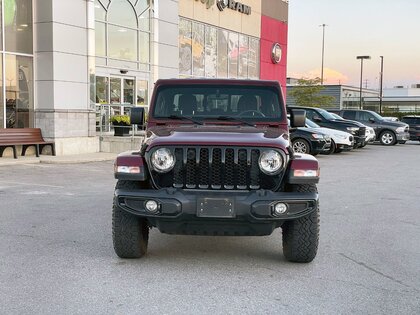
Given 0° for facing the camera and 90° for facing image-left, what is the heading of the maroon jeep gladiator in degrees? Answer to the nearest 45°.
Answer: approximately 0°

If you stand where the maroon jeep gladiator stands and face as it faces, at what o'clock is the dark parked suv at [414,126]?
The dark parked suv is roughly at 7 o'clock from the maroon jeep gladiator.

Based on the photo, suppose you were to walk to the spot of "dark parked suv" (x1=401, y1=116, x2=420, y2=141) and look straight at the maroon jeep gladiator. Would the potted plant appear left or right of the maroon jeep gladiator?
right

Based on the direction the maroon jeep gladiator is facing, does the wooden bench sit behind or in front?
behind

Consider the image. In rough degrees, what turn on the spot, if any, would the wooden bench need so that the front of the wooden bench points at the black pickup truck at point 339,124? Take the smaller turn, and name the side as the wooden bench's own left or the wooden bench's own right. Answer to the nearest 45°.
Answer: approximately 45° to the wooden bench's own left

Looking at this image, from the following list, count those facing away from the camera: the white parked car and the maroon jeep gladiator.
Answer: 0

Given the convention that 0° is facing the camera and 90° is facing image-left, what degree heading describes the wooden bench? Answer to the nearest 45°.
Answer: approximately 315°

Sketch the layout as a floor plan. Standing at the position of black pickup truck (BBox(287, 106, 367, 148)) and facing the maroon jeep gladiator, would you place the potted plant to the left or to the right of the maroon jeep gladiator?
right

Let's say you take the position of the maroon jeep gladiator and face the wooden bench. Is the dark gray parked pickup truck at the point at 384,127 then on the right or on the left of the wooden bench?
right
